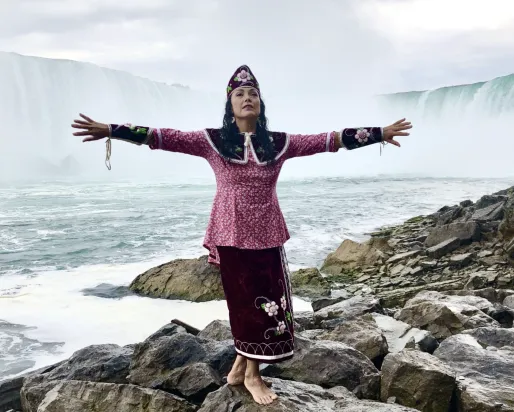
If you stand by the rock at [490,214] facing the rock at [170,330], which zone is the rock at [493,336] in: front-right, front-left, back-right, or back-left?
front-left

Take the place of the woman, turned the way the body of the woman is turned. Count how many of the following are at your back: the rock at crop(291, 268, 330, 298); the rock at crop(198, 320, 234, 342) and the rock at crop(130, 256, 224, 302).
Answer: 3

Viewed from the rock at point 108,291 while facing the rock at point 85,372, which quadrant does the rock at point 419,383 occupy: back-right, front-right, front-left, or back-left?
front-left

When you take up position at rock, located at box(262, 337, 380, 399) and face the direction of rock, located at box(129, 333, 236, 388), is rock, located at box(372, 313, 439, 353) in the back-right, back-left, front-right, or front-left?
back-right

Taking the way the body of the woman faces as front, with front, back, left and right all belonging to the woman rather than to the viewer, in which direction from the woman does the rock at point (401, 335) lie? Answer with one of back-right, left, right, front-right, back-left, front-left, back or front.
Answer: back-left

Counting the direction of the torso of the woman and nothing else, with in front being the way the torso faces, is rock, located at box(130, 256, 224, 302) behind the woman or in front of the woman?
behind

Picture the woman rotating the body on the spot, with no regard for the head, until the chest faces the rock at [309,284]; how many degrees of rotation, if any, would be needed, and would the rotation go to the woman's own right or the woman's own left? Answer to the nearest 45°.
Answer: approximately 180°

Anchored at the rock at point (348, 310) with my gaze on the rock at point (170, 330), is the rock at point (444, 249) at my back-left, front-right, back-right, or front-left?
back-right

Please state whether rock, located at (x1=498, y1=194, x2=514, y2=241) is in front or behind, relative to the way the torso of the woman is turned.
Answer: behind

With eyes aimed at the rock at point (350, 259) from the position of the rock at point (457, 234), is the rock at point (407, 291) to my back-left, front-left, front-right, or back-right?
front-left

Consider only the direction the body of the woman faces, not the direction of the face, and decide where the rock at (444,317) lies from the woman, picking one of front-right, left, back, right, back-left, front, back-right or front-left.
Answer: back-left

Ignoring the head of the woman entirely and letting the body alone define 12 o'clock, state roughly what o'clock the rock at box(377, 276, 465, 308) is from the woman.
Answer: The rock is roughly at 7 o'clock from the woman.

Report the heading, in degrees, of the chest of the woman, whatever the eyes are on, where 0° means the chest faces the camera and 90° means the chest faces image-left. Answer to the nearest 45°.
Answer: approximately 0°
